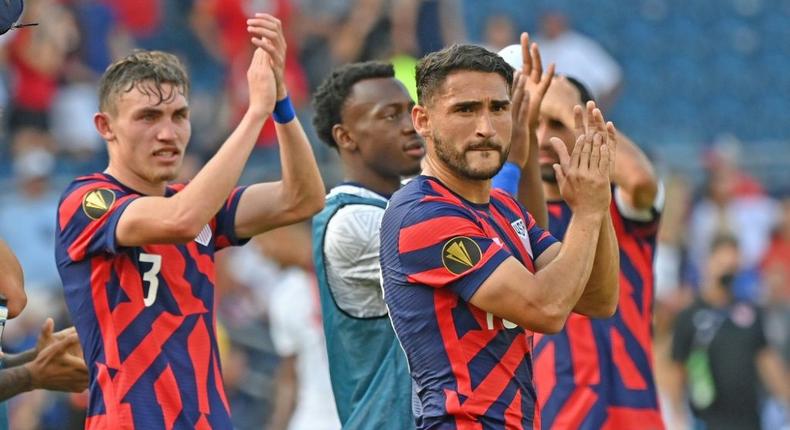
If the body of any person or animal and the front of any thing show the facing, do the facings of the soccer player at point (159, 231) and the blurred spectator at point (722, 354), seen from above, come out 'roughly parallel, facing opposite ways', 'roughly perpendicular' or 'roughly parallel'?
roughly parallel

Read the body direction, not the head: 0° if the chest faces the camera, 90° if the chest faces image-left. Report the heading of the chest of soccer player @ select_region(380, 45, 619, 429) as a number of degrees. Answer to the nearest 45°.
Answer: approximately 315°

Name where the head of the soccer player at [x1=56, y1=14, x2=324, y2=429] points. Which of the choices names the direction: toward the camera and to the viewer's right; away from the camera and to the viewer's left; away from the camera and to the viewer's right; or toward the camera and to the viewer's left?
toward the camera and to the viewer's right

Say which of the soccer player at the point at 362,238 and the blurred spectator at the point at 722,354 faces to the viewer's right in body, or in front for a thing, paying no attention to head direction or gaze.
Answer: the soccer player

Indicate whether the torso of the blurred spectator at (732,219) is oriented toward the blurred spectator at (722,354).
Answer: yes
